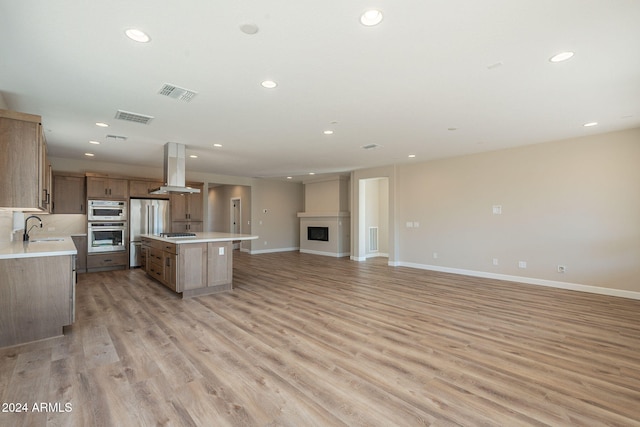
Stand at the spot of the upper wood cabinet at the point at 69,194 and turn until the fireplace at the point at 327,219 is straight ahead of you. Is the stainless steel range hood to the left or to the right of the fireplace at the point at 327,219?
right

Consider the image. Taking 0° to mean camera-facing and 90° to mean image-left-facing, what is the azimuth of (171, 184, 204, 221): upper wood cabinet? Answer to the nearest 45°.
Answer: approximately 0°

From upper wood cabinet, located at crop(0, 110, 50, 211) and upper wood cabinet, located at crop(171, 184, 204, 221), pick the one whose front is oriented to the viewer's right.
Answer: upper wood cabinet, located at crop(0, 110, 50, 211)

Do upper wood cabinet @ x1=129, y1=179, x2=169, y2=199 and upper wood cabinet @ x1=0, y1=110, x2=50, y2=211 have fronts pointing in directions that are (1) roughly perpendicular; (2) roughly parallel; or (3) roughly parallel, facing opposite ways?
roughly perpendicular

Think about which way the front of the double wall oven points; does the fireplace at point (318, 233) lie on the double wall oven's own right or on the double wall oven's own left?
on the double wall oven's own left

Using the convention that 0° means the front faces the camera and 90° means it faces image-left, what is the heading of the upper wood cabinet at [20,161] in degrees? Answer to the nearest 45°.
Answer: approximately 270°

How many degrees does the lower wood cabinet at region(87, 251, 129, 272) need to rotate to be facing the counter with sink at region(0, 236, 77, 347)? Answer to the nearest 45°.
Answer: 0° — it already faces it
